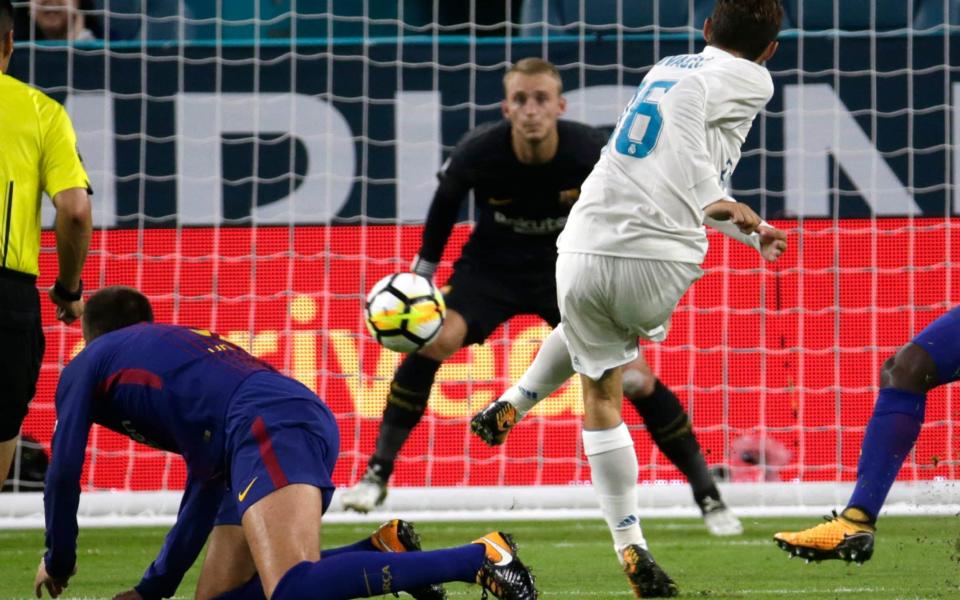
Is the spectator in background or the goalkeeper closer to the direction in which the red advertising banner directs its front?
the goalkeeper

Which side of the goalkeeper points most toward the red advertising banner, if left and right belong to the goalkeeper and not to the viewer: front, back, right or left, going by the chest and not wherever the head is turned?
back

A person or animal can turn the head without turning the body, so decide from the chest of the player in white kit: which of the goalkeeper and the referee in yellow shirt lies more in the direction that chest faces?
the goalkeeper

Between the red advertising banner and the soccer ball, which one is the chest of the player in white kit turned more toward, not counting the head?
the red advertising banner

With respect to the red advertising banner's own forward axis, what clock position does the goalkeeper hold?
The goalkeeper is roughly at 12 o'clock from the red advertising banner.

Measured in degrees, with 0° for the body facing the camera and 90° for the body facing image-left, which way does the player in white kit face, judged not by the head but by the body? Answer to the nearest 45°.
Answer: approximately 225°

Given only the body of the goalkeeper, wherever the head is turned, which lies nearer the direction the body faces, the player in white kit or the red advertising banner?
the player in white kit

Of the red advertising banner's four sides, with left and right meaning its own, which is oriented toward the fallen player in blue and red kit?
front

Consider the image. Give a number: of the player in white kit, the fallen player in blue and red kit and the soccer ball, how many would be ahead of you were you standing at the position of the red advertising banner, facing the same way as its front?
3

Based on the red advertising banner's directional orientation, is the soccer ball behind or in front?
in front

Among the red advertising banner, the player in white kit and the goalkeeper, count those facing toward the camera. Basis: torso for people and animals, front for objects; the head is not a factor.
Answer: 2

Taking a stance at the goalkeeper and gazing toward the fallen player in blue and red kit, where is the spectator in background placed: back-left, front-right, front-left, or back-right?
back-right

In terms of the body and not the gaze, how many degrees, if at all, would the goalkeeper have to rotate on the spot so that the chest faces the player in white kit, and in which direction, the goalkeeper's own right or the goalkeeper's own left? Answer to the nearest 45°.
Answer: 0° — they already face them

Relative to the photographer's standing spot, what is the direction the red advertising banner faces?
facing the viewer

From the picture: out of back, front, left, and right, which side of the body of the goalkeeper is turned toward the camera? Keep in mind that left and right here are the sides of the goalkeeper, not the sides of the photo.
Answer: front

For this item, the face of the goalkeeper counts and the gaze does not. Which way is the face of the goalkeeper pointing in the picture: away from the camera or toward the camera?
toward the camera

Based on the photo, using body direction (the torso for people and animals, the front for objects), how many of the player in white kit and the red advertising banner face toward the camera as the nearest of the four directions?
1

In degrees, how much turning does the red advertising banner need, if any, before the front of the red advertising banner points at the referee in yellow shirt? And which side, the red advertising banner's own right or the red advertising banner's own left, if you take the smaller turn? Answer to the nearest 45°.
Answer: approximately 45° to the red advertising banner's own right

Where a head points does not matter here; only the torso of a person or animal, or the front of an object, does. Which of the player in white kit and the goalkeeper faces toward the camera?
the goalkeeper

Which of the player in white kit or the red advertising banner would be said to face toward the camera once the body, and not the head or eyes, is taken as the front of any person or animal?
the red advertising banner
